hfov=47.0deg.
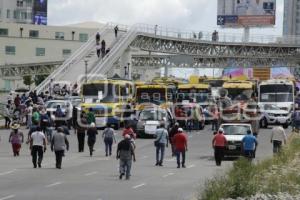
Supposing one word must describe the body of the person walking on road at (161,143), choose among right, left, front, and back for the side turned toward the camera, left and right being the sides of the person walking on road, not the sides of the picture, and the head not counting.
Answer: back

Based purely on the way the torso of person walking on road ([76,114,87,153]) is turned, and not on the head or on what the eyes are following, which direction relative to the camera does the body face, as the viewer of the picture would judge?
away from the camera

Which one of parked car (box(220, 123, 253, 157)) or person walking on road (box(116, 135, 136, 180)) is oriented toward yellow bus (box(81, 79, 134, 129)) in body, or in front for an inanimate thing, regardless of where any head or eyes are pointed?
the person walking on road

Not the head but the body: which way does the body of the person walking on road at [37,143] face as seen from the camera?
away from the camera

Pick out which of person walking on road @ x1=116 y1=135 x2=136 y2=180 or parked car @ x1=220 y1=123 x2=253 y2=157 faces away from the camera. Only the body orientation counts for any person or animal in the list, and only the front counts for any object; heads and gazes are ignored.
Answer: the person walking on road

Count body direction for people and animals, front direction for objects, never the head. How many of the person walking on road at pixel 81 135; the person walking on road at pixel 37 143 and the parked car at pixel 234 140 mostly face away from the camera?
2

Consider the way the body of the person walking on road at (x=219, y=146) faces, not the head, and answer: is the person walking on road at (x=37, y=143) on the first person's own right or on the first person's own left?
on the first person's own left

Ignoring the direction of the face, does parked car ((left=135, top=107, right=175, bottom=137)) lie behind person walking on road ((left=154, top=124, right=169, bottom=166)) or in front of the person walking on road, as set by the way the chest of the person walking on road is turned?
in front

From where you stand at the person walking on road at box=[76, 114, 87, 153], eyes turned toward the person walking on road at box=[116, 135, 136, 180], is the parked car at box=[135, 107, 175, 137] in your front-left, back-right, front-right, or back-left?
back-left

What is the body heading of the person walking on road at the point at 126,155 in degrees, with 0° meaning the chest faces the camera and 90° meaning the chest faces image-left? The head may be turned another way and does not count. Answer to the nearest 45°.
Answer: approximately 180°

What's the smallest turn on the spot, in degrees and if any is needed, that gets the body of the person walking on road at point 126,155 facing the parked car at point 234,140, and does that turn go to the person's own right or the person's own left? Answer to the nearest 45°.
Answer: approximately 45° to the person's own right

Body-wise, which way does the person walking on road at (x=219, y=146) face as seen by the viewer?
away from the camera

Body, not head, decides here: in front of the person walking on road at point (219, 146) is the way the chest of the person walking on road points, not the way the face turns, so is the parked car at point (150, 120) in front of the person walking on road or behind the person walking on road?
in front

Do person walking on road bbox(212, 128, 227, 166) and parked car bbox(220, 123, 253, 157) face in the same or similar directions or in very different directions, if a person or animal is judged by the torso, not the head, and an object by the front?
very different directions
